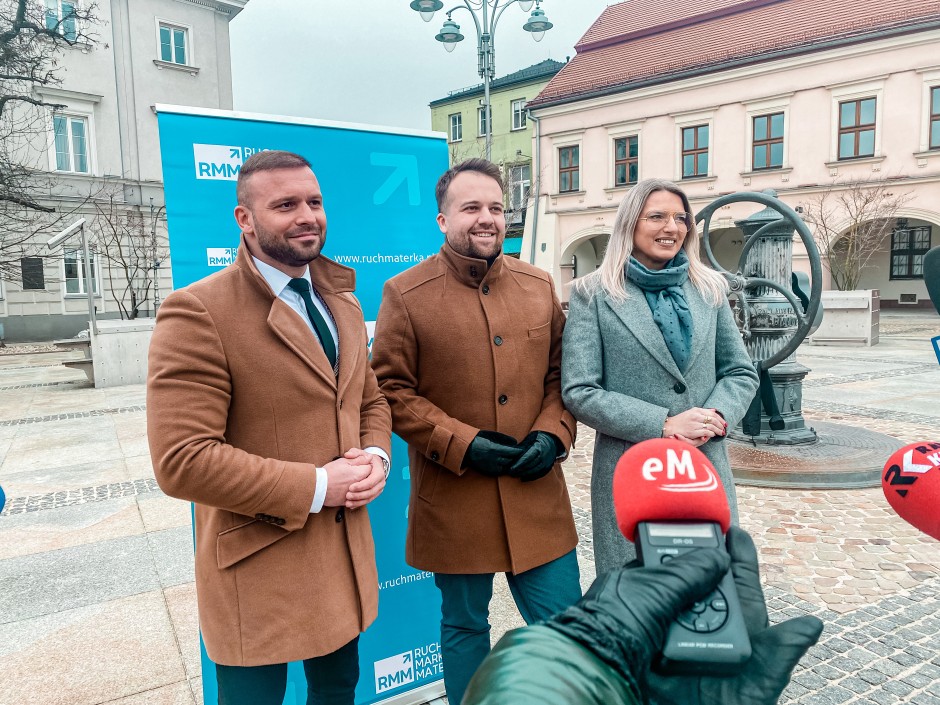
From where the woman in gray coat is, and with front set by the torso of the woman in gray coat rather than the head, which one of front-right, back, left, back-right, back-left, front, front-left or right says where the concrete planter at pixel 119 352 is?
back

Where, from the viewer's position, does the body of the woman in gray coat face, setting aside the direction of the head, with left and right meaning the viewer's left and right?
facing the viewer and to the right of the viewer

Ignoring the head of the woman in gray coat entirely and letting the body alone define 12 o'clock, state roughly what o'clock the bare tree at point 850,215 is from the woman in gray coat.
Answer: The bare tree is roughly at 8 o'clock from the woman in gray coat.

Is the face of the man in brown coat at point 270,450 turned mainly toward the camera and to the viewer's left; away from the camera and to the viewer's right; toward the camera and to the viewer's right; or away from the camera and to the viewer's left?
toward the camera and to the viewer's right

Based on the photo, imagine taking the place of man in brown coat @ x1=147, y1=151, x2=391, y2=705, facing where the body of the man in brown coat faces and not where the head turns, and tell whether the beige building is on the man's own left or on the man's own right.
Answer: on the man's own left

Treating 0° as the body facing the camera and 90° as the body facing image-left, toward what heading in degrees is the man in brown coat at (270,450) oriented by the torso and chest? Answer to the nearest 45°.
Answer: approximately 315°

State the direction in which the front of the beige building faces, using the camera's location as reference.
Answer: facing the viewer and to the left of the viewer

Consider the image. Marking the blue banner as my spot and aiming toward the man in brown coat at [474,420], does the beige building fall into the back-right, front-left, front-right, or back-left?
back-left

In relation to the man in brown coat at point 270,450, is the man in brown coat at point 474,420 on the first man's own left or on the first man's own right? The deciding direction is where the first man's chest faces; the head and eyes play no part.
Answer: on the first man's own left

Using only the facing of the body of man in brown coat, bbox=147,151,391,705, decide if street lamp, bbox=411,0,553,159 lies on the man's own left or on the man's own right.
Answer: on the man's own left

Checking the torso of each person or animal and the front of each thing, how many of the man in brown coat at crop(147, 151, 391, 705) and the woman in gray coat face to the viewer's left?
0

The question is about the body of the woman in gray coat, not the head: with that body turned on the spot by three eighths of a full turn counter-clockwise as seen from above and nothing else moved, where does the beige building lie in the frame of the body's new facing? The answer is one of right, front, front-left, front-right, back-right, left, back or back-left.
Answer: front
